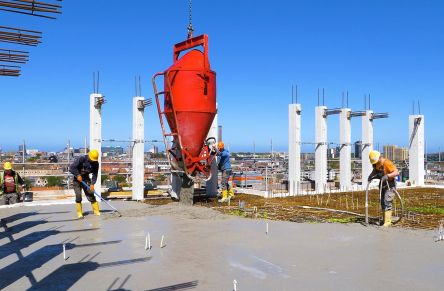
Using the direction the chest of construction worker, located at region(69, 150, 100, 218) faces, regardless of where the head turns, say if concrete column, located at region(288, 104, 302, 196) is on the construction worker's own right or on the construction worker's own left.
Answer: on the construction worker's own left

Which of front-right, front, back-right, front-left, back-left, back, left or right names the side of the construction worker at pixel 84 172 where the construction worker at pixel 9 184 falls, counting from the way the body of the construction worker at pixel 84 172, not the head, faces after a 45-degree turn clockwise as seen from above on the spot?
back-right

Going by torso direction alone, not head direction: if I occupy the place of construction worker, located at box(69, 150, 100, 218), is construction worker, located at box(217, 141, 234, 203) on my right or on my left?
on my left

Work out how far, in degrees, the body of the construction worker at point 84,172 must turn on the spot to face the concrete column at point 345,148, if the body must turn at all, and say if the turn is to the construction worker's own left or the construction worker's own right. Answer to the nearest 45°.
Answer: approximately 90° to the construction worker's own left

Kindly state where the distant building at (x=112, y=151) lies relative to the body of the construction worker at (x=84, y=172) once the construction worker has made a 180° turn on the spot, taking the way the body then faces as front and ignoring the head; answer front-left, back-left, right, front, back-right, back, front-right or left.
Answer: front-right

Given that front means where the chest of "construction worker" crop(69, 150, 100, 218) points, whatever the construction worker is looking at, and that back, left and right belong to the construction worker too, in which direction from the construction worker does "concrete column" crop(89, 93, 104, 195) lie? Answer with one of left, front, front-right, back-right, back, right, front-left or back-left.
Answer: back-left

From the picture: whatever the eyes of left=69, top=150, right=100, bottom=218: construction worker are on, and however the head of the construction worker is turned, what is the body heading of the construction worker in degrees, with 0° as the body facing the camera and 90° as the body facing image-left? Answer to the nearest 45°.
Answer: approximately 315°

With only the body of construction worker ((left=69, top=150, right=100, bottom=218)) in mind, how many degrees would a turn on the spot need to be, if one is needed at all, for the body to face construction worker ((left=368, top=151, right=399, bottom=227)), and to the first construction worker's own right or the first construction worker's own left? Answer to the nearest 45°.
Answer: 0° — they already face them
